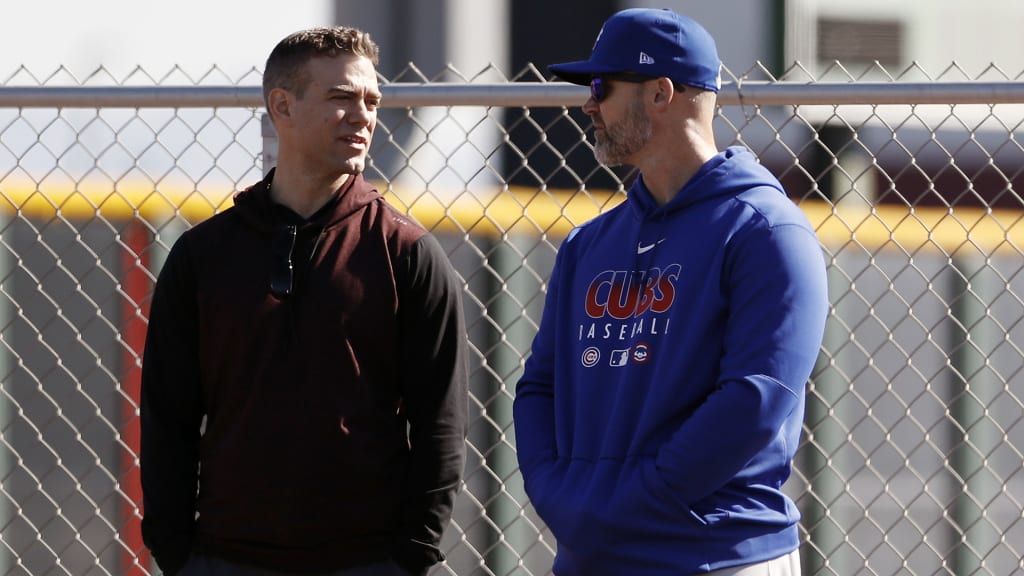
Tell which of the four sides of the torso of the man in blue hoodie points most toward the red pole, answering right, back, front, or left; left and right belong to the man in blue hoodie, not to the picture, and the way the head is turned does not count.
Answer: right

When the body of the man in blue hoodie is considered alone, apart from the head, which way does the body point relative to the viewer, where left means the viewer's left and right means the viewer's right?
facing the viewer and to the left of the viewer

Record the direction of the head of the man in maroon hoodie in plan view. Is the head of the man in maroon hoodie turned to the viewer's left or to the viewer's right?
to the viewer's right

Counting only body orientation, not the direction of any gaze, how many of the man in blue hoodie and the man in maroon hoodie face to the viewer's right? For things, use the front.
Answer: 0

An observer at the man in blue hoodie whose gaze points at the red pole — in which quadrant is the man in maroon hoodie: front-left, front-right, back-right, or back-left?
front-left

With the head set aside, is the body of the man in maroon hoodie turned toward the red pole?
no

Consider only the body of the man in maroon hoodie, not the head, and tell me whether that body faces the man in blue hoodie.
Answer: no

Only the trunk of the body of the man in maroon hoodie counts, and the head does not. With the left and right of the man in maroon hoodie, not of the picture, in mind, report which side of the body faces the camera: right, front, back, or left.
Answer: front

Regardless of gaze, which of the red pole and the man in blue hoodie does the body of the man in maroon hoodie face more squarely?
the man in blue hoodie
